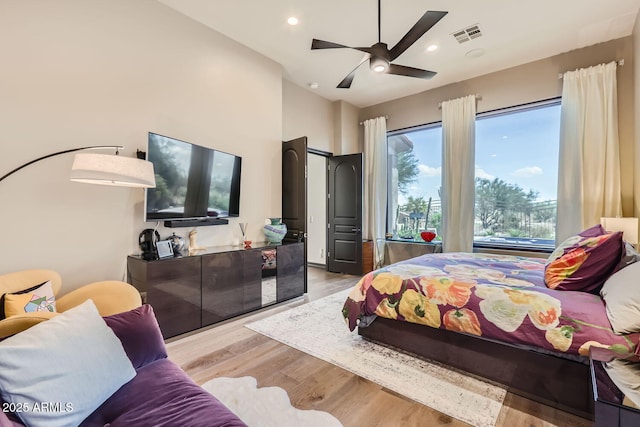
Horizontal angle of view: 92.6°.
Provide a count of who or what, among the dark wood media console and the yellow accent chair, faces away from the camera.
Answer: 0

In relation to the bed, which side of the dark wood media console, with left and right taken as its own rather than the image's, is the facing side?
front

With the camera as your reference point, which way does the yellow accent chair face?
facing the viewer and to the right of the viewer

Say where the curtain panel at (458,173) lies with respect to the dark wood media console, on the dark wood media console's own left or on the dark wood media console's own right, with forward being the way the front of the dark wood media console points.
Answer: on the dark wood media console's own left

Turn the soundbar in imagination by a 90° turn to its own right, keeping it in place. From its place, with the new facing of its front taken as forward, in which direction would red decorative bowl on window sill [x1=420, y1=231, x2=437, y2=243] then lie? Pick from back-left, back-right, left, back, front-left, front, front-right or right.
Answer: back-left

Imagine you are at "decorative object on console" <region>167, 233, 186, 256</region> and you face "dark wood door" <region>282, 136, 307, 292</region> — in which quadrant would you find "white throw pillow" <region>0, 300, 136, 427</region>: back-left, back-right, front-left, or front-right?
back-right

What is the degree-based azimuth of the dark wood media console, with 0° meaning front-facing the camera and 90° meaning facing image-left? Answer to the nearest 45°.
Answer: approximately 315°

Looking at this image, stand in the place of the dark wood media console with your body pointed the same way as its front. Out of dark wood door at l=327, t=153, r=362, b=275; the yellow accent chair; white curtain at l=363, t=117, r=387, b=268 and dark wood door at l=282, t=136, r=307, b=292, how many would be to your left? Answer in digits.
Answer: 3

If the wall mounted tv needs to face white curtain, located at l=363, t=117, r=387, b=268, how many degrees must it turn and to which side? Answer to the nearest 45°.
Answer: approximately 90° to its left

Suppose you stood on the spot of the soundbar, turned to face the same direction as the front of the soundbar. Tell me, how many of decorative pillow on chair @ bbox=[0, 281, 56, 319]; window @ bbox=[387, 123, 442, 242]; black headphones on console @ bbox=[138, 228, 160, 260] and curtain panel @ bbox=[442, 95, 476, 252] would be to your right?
2
